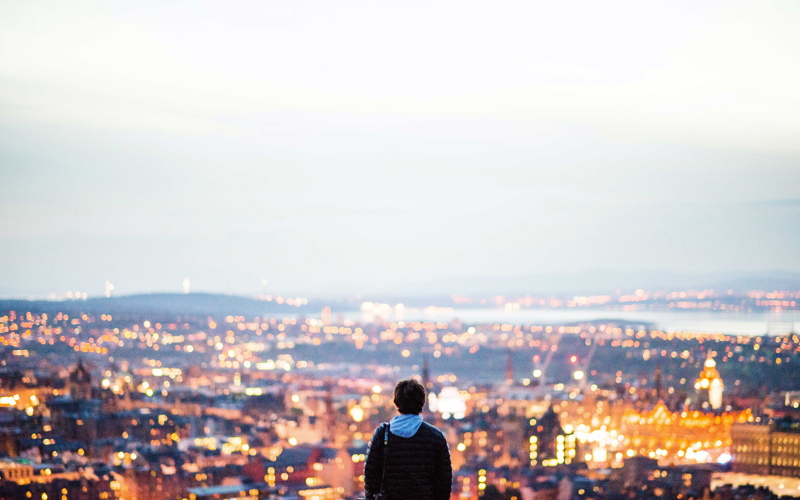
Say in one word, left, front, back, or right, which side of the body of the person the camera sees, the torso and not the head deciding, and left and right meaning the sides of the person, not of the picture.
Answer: back

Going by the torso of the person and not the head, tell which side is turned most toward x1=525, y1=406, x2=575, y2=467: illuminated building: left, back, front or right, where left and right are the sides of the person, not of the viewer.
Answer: front

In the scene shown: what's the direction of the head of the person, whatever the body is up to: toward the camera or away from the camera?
away from the camera

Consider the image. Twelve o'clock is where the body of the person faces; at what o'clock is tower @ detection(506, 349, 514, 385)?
The tower is roughly at 12 o'clock from the person.

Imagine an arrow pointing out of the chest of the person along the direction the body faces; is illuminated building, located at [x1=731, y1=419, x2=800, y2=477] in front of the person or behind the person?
in front

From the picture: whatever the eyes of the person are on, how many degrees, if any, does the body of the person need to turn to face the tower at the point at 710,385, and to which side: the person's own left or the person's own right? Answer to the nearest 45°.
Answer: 0° — they already face it

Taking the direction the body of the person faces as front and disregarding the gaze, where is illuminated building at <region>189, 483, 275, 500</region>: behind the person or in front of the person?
in front

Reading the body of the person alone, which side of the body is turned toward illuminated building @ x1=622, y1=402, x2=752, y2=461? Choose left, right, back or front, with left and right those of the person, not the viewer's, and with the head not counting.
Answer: front

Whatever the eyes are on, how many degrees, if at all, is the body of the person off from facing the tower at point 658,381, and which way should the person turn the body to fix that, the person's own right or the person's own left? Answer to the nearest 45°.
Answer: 0° — they already face it
